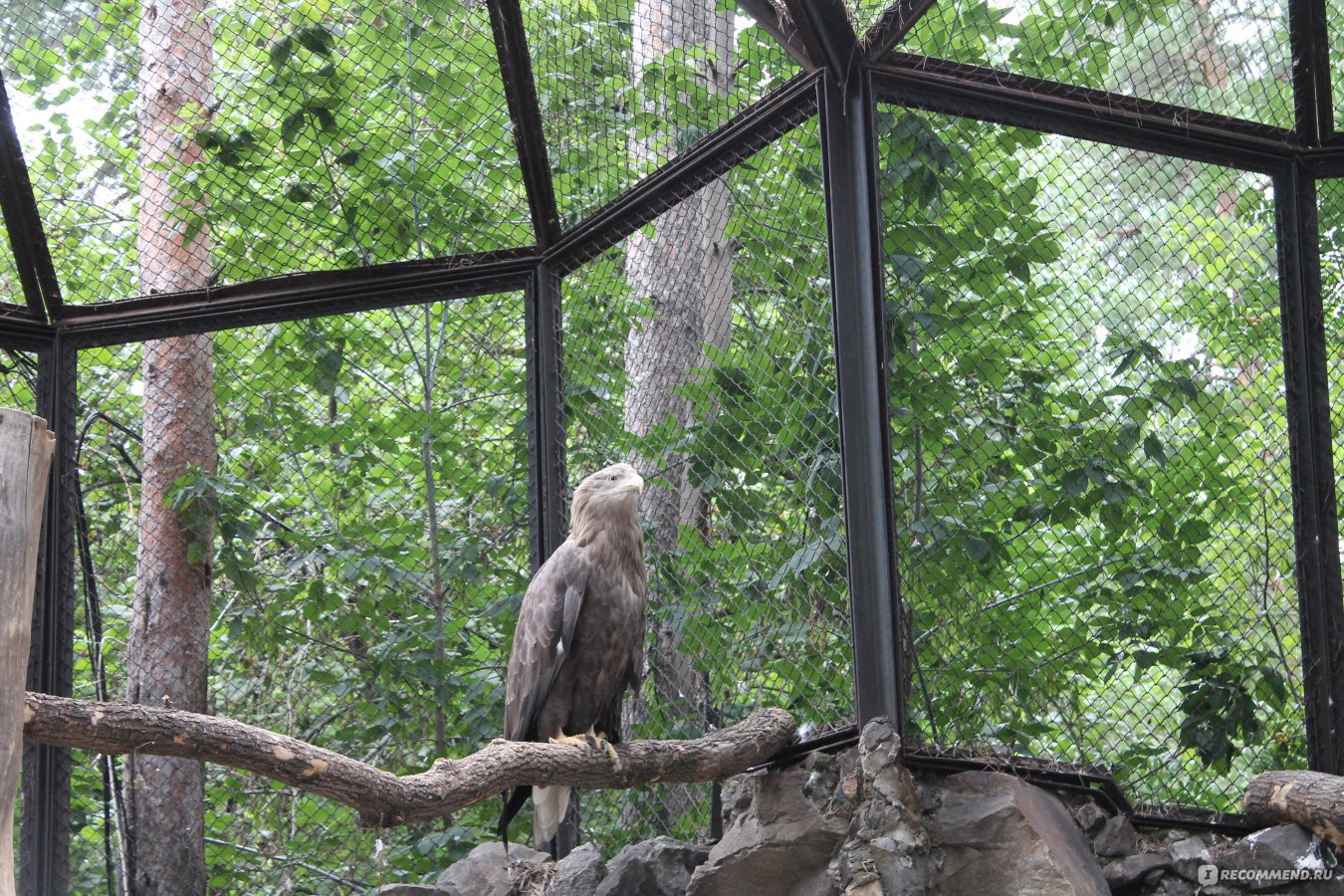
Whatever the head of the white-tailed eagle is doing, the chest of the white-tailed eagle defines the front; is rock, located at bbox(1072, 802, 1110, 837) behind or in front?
in front

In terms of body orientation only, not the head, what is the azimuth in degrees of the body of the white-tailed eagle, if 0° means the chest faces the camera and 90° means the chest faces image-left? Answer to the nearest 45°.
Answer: approximately 315°

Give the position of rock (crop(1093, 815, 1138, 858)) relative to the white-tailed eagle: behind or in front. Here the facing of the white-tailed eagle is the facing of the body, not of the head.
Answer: in front

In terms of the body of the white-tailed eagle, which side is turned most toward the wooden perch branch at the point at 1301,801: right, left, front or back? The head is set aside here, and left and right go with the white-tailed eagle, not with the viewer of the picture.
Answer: front

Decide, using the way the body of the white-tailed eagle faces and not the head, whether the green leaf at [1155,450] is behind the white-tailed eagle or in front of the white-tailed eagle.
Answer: in front

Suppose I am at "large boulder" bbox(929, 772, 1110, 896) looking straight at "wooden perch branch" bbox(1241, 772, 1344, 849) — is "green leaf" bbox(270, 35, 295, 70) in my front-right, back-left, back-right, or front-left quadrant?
back-left

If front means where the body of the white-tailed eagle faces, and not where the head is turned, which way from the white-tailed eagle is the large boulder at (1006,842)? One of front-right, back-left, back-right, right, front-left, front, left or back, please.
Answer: front
